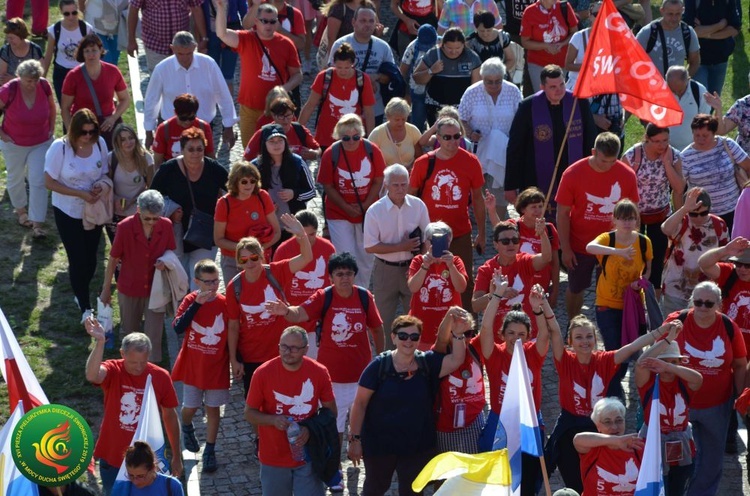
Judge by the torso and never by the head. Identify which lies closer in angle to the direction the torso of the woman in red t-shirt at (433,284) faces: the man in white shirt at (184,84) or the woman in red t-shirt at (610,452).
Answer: the woman in red t-shirt

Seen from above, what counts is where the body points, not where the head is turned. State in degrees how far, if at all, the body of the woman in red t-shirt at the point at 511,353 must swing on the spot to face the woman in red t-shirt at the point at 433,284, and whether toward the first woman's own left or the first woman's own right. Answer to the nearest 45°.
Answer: approximately 135° to the first woman's own right

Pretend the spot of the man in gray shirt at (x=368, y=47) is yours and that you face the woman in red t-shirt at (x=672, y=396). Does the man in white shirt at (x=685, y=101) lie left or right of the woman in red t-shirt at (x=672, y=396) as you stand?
left

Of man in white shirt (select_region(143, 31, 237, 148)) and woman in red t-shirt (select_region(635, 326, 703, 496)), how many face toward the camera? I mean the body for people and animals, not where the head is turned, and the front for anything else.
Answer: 2

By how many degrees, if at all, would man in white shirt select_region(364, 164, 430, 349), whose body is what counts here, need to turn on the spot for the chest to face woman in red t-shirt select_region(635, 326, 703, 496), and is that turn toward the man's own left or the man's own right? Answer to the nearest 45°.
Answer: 0° — they already face them

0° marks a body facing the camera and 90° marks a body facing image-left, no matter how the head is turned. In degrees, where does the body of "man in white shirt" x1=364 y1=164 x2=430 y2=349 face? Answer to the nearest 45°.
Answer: approximately 315°

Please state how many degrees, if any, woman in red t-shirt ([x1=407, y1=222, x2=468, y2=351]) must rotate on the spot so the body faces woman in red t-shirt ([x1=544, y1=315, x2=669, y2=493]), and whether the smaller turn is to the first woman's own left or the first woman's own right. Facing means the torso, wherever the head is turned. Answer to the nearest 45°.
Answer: approximately 45° to the first woman's own left

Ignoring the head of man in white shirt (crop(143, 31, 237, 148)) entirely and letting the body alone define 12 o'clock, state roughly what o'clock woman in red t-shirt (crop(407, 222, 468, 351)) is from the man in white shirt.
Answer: The woman in red t-shirt is roughly at 11 o'clock from the man in white shirt.
